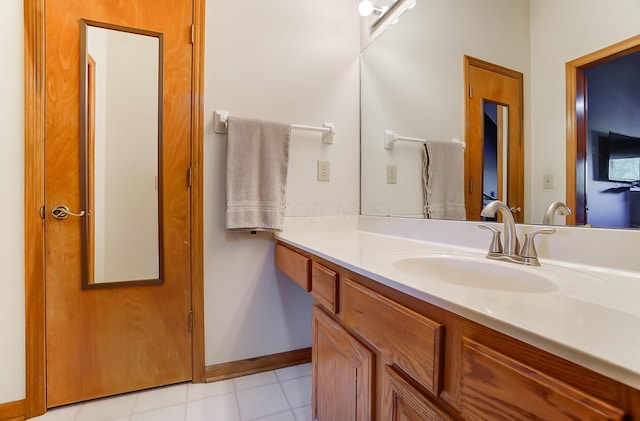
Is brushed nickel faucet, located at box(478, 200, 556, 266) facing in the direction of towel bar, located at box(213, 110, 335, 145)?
no

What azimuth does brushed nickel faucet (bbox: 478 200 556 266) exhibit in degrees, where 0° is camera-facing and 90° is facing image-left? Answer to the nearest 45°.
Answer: approximately 45°

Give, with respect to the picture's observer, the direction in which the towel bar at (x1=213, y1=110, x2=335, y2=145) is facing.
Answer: facing the viewer and to the right of the viewer

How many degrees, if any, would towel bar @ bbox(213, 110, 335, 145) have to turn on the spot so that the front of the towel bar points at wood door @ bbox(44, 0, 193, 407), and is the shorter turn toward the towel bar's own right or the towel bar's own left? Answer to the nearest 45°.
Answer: approximately 135° to the towel bar's own right

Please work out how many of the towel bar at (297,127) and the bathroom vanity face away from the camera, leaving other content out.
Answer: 0

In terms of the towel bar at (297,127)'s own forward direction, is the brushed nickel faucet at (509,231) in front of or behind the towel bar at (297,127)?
in front

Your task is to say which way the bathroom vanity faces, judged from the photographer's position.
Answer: facing the viewer and to the left of the viewer

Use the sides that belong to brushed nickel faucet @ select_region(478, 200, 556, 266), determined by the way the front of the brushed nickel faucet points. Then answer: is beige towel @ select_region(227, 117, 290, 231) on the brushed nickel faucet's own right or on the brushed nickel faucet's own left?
on the brushed nickel faucet's own right

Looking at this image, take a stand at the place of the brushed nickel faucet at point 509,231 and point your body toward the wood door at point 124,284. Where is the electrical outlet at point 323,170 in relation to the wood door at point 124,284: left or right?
right
